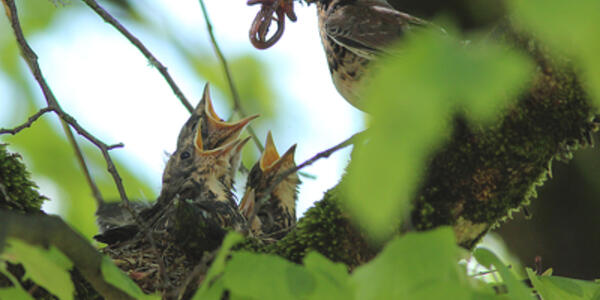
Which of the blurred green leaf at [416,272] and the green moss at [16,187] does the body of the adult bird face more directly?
the green moss

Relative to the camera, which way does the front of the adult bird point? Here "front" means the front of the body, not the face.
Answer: to the viewer's left

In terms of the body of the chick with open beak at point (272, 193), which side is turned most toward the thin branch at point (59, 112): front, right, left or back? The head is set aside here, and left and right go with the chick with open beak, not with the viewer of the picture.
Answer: right

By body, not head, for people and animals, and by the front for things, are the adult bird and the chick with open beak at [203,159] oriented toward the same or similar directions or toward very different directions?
very different directions

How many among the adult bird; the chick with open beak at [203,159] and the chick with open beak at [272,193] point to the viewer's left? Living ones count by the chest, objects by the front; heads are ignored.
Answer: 1

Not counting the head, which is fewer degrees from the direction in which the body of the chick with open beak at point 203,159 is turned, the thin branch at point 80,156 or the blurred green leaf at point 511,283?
the blurred green leaf

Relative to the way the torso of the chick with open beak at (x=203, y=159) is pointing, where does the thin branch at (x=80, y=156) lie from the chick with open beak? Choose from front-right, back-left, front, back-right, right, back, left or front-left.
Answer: back-right

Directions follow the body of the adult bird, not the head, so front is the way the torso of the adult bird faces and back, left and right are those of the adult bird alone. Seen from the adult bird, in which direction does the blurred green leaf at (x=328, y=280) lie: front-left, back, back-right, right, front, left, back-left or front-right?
left
